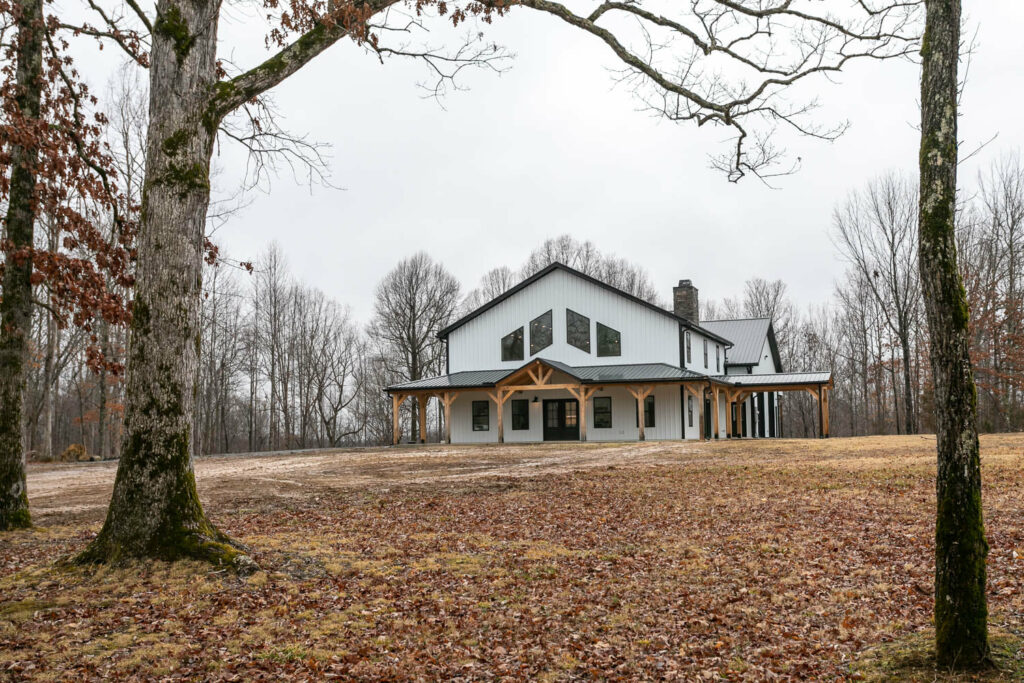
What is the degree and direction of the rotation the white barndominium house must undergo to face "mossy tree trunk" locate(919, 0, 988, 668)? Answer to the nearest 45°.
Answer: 0° — it already faces it

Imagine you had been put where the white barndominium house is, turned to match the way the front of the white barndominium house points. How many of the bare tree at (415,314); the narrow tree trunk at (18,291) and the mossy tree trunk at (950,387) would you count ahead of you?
2

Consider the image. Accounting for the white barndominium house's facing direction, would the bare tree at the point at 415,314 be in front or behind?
behind

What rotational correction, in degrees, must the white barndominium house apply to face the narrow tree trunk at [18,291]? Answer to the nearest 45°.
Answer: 0° — it already faces it

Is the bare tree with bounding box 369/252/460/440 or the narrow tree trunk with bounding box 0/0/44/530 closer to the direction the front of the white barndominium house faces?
the narrow tree trunk

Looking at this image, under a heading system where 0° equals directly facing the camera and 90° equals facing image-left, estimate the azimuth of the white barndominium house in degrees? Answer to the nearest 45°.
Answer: approximately 0°

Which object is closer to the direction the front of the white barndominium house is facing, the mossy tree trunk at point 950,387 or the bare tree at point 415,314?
the mossy tree trunk
